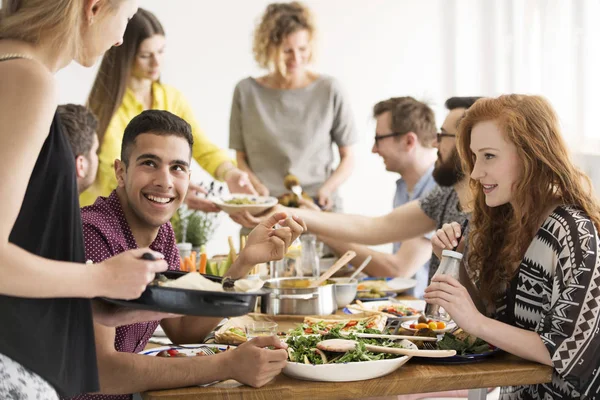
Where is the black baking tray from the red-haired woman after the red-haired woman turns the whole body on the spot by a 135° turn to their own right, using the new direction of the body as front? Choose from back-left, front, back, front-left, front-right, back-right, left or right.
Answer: back

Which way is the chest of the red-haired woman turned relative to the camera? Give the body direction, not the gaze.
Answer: to the viewer's left

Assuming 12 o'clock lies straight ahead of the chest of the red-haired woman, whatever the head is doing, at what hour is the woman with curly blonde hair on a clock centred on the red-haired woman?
The woman with curly blonde hair is roughly at 2 o'clock from the red-haired woman.

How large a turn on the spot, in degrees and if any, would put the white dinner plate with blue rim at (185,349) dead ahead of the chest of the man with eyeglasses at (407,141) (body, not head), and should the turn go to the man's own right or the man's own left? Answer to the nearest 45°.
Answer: approximately 90° to the man's own left

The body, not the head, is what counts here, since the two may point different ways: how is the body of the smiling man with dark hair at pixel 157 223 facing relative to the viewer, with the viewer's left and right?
facing the viewer and to the right of the viewer

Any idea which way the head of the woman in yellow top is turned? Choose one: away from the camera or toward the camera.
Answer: toward the camera

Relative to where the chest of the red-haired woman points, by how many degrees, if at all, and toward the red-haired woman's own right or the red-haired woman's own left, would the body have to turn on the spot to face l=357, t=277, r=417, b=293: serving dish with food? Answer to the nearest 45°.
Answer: approximately 45° to the red-haired woman's own right

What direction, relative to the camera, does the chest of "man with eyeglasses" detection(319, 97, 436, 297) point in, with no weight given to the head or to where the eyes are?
to the viewer's left

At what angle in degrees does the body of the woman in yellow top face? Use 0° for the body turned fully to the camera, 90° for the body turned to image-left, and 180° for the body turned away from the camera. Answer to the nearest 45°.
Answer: approximately 315°

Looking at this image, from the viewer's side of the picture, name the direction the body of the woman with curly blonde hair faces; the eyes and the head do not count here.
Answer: toward the camera

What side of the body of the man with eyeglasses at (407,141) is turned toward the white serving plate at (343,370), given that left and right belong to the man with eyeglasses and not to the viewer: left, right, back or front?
left

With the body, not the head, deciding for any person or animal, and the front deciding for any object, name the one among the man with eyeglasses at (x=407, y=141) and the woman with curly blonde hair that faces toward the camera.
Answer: the woman with curly blonde hair

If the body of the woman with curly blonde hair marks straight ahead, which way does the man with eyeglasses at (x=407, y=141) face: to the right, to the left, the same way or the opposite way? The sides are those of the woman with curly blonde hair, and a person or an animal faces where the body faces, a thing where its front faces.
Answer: to the right

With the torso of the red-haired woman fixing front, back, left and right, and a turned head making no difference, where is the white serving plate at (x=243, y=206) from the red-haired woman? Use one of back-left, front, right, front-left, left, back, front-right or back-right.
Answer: front-right

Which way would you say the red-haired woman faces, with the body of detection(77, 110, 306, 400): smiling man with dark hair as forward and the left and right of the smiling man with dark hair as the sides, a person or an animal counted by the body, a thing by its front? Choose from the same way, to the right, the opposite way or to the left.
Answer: the opposite way

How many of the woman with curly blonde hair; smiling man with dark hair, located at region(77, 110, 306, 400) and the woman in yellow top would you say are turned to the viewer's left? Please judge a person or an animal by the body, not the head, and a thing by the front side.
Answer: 0

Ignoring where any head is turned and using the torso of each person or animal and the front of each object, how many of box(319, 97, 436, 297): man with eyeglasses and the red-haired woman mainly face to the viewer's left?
2

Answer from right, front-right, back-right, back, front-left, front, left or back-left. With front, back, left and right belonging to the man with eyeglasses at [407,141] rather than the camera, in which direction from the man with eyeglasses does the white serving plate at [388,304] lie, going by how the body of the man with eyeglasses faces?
left

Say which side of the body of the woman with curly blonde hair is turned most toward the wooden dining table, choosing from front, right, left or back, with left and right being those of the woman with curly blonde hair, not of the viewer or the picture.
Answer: front
